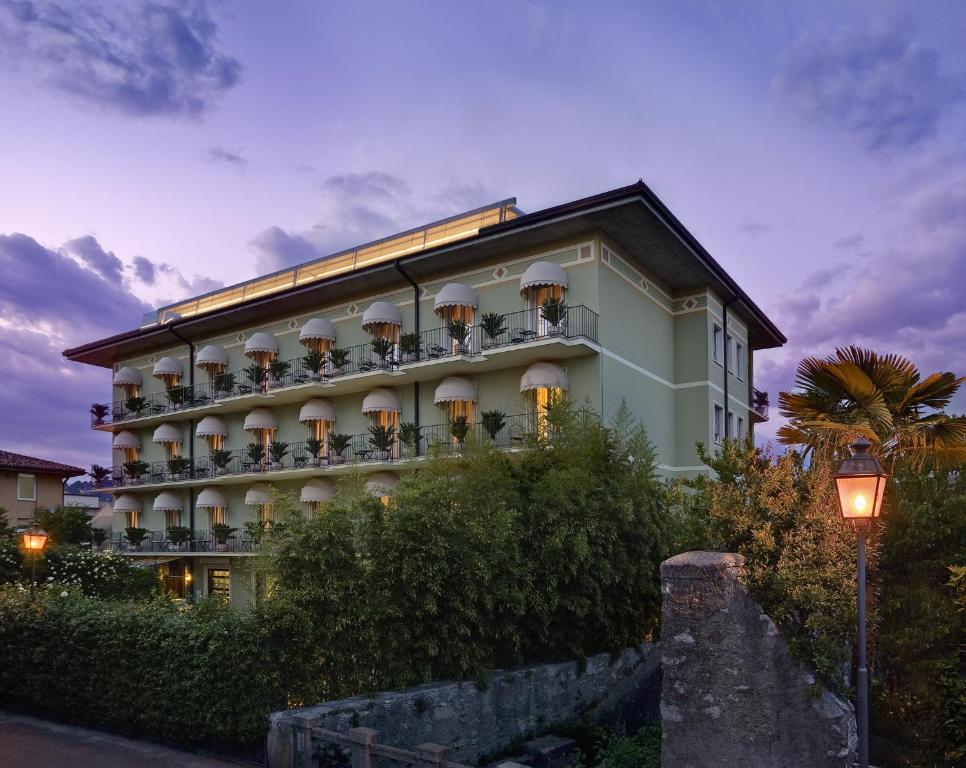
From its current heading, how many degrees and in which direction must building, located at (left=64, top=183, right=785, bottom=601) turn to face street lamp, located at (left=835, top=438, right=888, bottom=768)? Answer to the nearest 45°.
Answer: approximately 45° to its left

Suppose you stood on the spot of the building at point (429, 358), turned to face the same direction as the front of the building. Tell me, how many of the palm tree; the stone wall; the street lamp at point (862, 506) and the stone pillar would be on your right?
0

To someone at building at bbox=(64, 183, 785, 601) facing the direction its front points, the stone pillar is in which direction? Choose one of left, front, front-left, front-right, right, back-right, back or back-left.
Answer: front-left

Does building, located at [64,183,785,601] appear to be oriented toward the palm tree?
no

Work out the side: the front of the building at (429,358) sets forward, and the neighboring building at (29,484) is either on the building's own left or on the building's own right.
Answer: on the building's own right

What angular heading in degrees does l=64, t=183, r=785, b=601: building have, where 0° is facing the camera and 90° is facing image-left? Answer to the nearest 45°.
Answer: approximately 45°

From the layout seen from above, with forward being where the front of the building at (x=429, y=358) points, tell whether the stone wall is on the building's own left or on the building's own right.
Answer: on the building's own left
